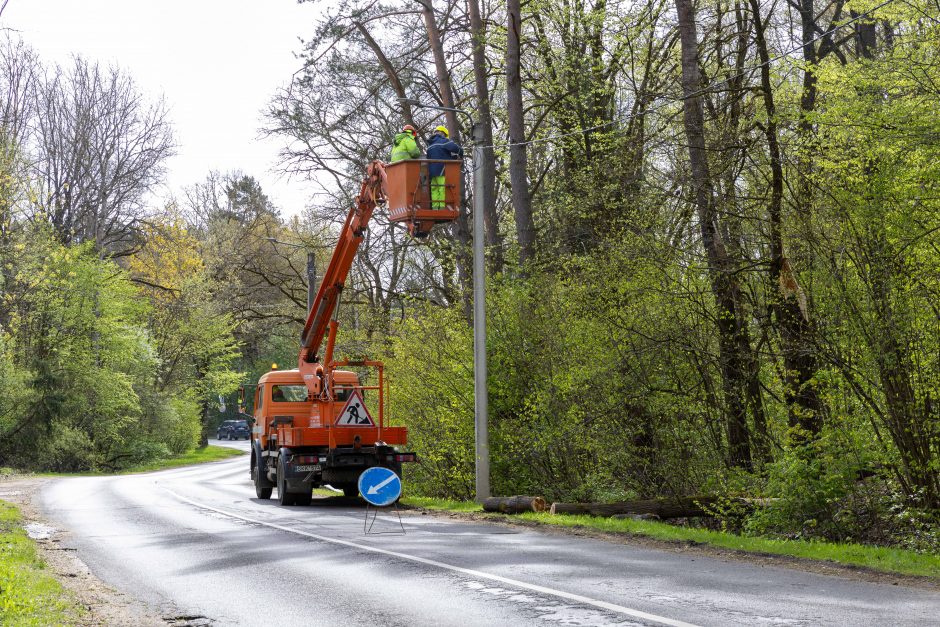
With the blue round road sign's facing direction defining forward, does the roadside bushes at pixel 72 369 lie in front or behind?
behind

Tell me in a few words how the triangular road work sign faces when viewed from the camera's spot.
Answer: facing the viewer

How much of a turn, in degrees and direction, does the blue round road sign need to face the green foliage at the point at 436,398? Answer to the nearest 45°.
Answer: approximately 180°

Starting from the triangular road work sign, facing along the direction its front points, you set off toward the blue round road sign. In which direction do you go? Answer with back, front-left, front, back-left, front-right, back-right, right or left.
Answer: front

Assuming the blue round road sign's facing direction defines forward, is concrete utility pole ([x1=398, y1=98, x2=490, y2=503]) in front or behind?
behind

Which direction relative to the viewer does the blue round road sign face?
toward the camera

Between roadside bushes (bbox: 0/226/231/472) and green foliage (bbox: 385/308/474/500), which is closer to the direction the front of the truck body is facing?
the roadside bushes

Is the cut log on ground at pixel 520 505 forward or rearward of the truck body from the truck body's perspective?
rearward

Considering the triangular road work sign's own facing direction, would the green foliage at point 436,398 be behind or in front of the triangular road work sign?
behind

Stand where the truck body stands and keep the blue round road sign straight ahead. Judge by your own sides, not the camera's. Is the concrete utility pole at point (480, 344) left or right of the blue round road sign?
left

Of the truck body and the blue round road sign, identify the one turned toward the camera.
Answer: the blue round road sign

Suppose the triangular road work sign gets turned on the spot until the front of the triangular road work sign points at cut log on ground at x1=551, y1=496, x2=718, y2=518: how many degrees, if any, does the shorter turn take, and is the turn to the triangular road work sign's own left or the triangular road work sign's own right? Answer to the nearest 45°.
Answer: approximately 45° to the triangular road work sign's own left

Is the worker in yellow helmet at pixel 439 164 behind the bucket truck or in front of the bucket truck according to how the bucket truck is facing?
behind

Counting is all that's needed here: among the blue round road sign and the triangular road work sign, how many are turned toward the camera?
2

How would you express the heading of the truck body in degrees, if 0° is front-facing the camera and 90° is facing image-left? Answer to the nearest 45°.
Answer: approximately 135°

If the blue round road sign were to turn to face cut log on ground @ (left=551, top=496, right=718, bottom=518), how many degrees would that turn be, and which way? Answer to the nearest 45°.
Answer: approximately 90° to its left

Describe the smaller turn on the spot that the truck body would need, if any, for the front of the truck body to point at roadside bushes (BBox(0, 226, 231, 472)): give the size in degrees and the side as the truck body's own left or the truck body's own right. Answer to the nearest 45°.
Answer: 0° — it already faces it
